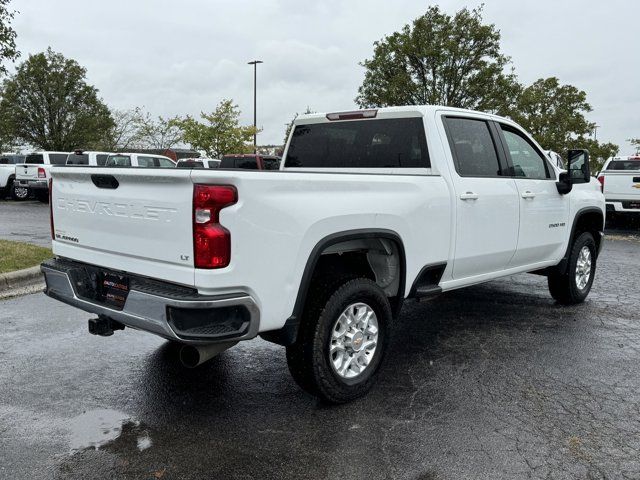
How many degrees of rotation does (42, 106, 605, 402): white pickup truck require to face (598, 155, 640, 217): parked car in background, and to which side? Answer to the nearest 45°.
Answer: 0° — it already faces it

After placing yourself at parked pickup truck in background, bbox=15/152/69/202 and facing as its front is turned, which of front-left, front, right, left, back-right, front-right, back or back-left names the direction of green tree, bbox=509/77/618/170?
front-right

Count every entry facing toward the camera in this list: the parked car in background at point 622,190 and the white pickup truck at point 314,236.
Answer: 0

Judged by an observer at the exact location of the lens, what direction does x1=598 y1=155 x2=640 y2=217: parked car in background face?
facing away from the viewer

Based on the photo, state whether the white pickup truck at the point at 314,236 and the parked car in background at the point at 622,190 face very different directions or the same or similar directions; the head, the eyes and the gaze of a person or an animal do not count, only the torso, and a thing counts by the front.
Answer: same or similar directions

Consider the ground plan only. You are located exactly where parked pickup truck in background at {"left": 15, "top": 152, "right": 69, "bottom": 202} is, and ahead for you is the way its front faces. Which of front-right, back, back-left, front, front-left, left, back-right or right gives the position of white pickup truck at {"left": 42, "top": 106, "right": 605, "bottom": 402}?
back-right

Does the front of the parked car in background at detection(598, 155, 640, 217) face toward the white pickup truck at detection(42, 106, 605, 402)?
no

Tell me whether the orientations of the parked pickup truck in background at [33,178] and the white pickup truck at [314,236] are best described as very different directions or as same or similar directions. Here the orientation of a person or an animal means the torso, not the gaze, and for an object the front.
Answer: same or similar directions

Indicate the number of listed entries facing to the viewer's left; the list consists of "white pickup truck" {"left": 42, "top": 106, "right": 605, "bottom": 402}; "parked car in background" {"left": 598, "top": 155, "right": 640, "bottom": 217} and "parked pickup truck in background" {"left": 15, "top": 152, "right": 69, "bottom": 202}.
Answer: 0

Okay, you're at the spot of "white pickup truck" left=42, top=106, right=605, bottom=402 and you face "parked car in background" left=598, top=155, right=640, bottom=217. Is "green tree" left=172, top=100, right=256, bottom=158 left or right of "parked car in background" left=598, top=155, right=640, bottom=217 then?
left

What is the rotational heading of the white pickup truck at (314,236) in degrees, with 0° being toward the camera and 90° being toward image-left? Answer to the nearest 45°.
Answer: approximately 225°

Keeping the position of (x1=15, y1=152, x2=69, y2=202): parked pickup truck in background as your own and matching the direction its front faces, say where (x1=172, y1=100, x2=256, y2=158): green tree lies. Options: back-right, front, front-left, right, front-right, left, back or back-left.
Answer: front

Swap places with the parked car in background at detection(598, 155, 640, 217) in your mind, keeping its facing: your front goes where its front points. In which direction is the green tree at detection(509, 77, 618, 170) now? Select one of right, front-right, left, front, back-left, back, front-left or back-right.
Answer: front

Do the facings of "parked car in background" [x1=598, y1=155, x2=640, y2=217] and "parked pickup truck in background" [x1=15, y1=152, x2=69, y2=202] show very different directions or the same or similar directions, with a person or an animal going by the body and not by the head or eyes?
same or similar directions

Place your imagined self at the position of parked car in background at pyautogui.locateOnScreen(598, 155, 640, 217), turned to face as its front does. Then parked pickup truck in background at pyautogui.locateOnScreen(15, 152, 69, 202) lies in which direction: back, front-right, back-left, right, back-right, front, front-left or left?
left

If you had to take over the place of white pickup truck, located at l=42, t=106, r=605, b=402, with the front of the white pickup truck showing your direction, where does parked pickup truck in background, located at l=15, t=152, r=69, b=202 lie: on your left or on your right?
on your left

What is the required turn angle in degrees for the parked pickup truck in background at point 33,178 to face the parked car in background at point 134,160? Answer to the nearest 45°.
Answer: approximately 90° to its right

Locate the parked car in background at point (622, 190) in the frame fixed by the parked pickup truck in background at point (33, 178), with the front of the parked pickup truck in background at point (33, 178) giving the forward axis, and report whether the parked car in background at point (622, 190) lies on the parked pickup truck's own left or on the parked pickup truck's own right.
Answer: on the parked pickup truck's own right
